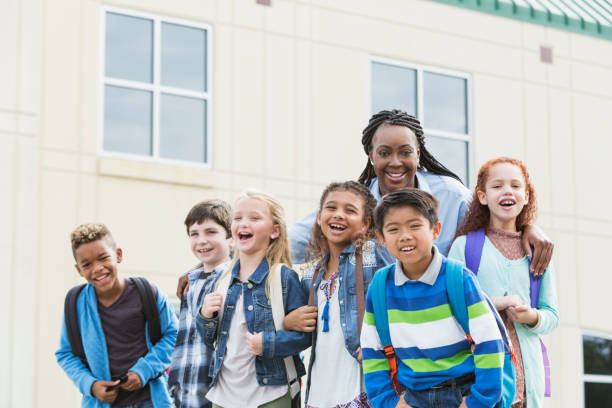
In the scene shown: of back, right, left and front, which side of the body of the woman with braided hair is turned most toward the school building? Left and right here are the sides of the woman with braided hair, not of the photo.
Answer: back

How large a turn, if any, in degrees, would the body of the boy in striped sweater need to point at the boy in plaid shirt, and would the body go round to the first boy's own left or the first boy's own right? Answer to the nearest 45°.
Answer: approximately 135° to the first boy's own right

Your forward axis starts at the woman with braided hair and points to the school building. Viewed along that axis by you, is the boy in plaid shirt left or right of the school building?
left

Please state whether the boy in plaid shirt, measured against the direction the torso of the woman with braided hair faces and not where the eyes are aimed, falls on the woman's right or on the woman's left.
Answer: on the woman's right

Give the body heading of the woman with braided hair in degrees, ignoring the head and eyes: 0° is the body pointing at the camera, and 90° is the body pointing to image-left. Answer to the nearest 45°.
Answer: approximately 0°

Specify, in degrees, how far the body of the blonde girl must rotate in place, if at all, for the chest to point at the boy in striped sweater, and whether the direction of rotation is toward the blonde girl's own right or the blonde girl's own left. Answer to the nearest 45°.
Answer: approximately 90° to the blonde girl's own left

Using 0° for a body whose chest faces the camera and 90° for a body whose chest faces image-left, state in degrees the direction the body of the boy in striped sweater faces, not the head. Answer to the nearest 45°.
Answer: approximately 0°

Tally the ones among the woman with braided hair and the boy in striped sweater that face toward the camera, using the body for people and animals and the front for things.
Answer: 2

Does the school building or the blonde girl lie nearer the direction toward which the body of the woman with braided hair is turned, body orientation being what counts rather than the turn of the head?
the blonde girl

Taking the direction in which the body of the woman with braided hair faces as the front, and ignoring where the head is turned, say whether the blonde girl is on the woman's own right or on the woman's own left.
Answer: on the woman's own right

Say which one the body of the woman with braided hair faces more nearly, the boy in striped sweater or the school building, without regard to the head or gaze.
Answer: the boy in striped sweater

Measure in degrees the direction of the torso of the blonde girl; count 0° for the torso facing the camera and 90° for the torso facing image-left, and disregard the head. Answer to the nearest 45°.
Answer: approximately 45°
